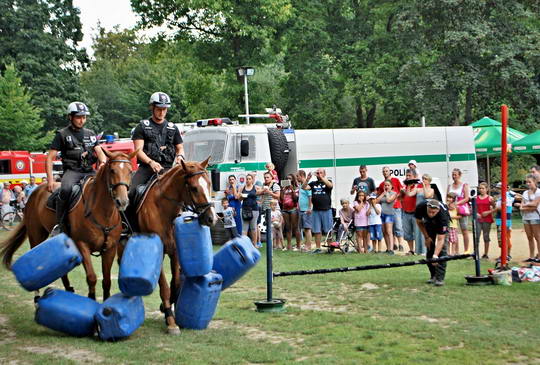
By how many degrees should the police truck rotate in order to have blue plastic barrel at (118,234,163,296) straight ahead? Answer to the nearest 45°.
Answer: approximately 45° to its left

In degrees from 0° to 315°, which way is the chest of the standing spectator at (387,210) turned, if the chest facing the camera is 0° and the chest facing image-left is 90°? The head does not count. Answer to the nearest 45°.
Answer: approximately 45°

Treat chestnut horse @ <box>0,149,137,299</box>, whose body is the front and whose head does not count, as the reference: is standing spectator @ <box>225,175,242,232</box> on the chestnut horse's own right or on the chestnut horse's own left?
on the chestnut horse's own left

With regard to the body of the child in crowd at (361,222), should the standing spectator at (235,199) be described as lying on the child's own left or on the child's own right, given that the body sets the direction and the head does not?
on the child's own right

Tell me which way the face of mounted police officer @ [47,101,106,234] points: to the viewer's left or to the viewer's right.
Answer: to the viewer's right
